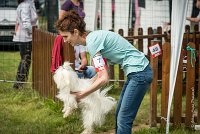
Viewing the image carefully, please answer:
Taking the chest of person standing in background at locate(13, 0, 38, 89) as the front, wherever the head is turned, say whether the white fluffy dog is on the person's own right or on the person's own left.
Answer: on the person's own left
